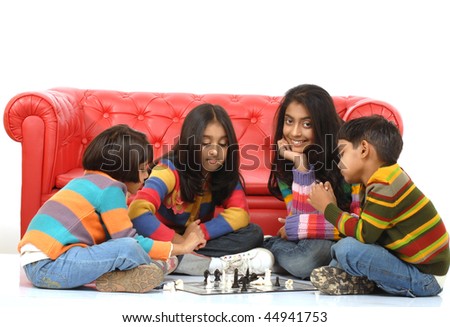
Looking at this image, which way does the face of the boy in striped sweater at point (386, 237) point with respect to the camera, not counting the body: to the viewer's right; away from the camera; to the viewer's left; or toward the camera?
to the viewer's left

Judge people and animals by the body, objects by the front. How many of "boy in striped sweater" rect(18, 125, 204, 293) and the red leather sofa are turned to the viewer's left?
0

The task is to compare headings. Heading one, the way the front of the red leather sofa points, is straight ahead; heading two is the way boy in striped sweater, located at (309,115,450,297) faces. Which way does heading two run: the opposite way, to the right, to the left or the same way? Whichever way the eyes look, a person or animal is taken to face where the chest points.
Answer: to the right

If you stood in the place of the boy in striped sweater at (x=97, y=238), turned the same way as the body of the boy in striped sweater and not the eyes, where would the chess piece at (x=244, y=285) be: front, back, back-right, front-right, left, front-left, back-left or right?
front

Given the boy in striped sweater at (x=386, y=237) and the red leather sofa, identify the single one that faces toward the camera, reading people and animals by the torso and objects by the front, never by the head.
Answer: the red leather sofa

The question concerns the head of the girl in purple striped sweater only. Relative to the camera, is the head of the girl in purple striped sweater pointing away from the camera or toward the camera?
toward the camera

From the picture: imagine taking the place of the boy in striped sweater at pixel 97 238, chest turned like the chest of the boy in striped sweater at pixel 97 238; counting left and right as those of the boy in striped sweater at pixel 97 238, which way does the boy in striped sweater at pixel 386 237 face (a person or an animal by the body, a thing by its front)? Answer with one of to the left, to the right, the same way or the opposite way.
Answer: the opposite way

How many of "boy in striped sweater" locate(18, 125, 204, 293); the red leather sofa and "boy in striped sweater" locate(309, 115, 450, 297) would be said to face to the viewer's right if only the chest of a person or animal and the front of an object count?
1

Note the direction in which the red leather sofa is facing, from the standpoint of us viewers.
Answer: facing the viewer

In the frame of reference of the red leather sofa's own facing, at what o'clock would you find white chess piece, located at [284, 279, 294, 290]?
The white chess piece is roughly at 11 o'clock from the red leather sofa.

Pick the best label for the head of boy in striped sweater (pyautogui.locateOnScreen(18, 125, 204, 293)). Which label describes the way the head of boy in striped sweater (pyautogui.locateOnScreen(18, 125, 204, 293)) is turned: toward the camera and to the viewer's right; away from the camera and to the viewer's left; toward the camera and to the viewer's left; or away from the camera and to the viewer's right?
away from the camera and to the viewer's right

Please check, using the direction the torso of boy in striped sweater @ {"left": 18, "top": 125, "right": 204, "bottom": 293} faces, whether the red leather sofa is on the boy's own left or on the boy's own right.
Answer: on the boy's own left

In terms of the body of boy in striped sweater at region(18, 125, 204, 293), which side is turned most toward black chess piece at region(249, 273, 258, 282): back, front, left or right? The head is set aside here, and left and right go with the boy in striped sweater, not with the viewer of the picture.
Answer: front

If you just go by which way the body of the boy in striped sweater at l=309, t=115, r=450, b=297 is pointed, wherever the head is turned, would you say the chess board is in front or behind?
in front

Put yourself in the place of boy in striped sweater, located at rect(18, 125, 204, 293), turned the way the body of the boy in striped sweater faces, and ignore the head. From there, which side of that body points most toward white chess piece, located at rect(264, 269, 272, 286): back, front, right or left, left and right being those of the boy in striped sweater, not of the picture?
front

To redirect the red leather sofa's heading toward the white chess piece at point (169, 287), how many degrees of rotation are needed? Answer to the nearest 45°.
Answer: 0° — it already faces it

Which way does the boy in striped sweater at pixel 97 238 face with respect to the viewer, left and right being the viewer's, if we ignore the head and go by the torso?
facing to the right of the viewer

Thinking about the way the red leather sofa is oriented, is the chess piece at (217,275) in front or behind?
in front

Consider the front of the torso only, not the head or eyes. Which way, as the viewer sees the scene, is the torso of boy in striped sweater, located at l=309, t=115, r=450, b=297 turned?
to the viewer's left

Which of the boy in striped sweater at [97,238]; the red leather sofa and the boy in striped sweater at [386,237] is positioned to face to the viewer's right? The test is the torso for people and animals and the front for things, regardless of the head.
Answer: the boy in striped sweater at [97,238]
